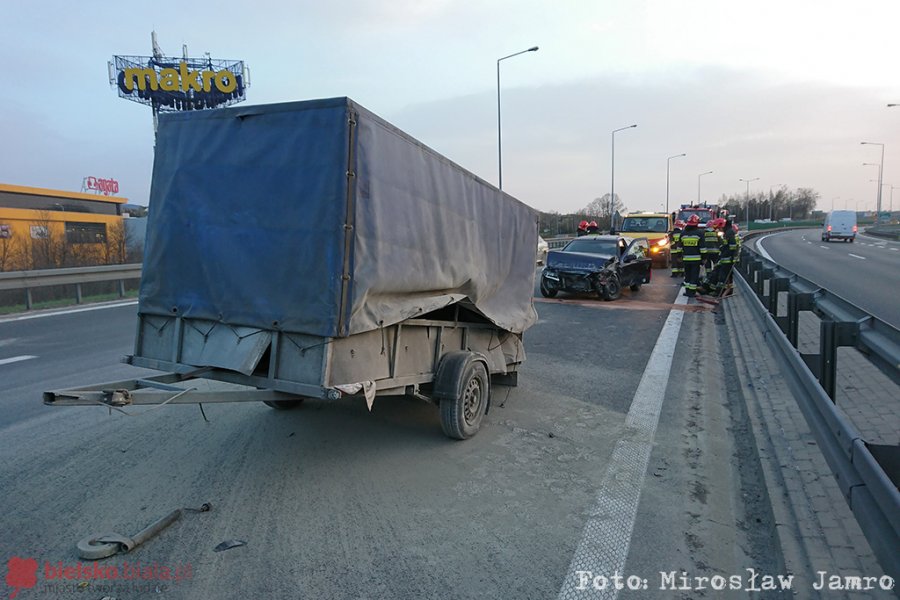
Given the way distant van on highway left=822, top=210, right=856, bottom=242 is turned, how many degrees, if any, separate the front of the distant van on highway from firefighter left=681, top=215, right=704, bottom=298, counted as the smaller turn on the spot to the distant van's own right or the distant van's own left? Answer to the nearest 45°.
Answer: approximately 180°

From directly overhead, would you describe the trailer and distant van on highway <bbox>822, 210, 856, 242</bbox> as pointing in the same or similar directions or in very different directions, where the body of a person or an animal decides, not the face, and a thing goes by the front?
very different directions

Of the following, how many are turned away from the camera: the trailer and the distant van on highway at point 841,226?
1

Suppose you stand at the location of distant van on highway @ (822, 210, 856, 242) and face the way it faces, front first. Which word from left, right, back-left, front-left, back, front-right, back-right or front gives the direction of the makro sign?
back-left

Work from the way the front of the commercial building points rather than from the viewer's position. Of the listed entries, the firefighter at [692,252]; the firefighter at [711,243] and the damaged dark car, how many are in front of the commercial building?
3

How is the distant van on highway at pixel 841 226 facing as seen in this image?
away from the camera

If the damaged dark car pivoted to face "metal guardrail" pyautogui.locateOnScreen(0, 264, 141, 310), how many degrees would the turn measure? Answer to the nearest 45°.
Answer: approximately 45° to its right

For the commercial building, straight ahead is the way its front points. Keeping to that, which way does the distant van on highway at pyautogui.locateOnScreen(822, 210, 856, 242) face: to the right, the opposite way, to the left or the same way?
to the left

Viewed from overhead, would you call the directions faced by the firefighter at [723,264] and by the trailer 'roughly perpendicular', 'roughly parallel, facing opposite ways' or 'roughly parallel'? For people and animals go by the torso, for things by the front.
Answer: roughly perpendicular

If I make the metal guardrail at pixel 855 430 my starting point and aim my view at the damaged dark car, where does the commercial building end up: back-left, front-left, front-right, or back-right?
front-left

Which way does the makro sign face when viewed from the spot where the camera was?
facing the viewer
